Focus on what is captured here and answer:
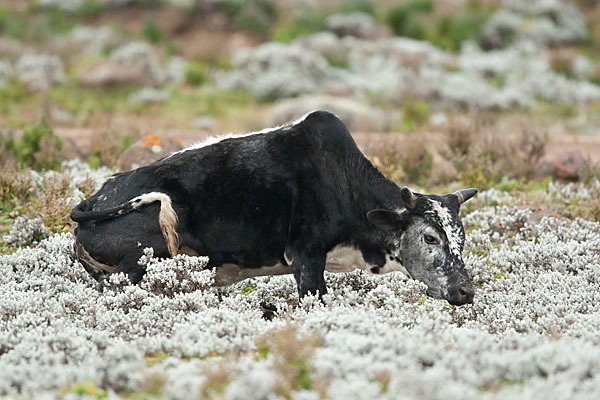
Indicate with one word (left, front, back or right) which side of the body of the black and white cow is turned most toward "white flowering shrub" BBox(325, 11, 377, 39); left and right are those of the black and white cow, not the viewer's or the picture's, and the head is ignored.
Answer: left

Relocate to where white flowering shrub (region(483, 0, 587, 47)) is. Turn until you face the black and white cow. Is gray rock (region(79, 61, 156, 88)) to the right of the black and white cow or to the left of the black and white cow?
right

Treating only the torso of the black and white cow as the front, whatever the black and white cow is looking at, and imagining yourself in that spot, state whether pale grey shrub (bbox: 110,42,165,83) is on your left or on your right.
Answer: on your left

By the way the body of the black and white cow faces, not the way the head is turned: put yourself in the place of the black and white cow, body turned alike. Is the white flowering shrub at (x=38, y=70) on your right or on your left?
on your left

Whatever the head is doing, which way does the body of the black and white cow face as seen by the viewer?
to the viewer's right

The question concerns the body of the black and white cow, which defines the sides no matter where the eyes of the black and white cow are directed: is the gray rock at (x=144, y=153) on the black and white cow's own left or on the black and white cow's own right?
on the black and white cow's own left

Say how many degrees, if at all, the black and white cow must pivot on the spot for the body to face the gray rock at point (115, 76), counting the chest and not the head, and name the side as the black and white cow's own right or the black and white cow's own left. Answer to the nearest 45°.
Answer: approximately 90° to the black and white cow's own left

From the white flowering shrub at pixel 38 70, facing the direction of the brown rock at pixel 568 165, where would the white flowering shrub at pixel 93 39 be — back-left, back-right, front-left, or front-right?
back-left
